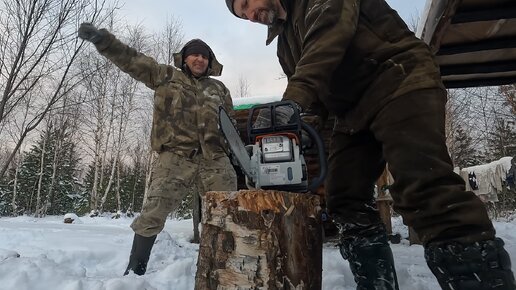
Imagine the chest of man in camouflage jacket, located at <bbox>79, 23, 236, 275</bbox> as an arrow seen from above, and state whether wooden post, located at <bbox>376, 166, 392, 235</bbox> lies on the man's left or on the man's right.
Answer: on the man's left

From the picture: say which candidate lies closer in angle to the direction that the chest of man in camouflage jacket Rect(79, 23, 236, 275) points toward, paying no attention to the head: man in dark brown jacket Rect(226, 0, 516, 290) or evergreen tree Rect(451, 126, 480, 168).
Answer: the man in dark brown jacket

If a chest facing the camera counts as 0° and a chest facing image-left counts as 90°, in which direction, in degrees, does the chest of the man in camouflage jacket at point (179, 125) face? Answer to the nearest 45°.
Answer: approximately 0°

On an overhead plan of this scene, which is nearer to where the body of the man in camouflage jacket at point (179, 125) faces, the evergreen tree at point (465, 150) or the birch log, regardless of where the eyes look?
the birch log

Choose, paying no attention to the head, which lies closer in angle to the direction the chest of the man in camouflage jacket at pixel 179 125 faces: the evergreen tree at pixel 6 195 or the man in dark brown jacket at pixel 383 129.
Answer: the man in dark brown jacket

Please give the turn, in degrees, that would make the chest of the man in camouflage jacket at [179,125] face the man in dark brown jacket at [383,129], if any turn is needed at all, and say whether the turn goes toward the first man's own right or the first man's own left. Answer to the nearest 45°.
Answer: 0° — they already face them

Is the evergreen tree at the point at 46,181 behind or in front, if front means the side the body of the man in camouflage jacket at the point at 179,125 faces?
behind

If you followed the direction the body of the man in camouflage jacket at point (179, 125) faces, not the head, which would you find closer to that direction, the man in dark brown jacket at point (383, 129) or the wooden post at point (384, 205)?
the man in dark brown jacket

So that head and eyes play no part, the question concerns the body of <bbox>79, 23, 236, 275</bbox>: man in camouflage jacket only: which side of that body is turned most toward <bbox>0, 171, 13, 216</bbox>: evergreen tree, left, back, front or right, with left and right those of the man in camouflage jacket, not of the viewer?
back

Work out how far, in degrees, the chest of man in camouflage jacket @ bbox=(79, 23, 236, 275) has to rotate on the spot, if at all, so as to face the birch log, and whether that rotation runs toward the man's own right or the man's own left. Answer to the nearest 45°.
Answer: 0° — they already face it

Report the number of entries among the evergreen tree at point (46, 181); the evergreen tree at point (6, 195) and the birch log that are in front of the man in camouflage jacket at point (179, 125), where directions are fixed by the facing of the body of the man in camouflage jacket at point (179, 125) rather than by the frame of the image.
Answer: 1
